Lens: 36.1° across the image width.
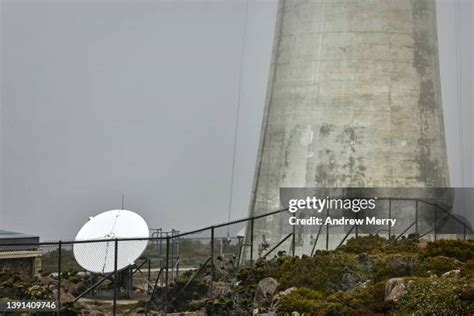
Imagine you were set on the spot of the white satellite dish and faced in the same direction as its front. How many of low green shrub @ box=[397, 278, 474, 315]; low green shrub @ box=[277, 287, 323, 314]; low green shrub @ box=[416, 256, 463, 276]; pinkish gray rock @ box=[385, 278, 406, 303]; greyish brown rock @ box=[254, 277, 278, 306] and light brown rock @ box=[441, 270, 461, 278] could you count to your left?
6

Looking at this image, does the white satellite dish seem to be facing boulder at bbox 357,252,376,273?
no

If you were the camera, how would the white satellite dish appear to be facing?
facing the viewer and to the left of the viewer

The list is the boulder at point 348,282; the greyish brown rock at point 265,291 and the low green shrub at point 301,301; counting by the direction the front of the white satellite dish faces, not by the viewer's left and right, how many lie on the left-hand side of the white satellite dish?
3

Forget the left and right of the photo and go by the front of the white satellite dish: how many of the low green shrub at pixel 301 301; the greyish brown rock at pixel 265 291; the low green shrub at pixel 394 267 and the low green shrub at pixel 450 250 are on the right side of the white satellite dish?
0

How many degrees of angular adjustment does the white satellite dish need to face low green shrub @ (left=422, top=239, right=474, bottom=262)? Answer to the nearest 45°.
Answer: approximately 90° to its left

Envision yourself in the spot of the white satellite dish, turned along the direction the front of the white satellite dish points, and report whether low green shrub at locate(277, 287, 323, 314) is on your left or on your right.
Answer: on your left

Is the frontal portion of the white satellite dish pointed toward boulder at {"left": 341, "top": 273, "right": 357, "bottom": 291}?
no

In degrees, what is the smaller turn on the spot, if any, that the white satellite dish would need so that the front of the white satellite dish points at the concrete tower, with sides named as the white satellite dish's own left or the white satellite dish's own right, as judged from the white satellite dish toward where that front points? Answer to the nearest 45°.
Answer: approximately 135° to the white satellite dish's own left

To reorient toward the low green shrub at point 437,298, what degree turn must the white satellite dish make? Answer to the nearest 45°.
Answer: approximately 90° to its left

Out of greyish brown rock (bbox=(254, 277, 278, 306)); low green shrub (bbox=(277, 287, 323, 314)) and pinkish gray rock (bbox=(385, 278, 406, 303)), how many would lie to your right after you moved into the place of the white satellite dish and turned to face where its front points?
0

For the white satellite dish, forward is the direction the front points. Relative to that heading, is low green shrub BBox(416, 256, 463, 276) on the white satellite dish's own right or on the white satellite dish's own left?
on the white satellite dish's own left

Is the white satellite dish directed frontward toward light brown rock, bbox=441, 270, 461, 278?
no

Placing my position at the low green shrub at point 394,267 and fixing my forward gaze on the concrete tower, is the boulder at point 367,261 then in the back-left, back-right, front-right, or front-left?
front-left

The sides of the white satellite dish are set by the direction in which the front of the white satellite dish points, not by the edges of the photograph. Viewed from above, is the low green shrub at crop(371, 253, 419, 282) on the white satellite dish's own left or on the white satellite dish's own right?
on the white satellite dish's own left
